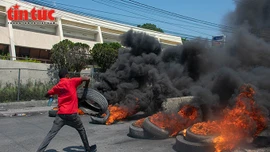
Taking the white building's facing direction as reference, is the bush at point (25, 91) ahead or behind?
ahead

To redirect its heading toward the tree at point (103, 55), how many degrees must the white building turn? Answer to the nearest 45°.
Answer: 0° — it already faces it

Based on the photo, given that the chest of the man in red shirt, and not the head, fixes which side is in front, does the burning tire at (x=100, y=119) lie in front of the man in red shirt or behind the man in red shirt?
in front

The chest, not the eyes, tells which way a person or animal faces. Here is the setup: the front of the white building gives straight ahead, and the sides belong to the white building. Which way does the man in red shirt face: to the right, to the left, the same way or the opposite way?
to the left

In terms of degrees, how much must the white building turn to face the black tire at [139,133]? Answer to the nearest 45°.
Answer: approximately 45° to its right

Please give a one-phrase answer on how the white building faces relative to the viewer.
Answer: facing the viewer and to the right of the viewer

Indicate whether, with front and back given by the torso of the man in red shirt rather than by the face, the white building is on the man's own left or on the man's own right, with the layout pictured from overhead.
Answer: on the man's own left

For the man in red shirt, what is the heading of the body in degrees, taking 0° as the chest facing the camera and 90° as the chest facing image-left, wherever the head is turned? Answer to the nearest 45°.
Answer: approximately 225°

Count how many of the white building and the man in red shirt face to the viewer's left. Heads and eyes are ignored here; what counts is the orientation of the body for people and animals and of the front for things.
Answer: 0
